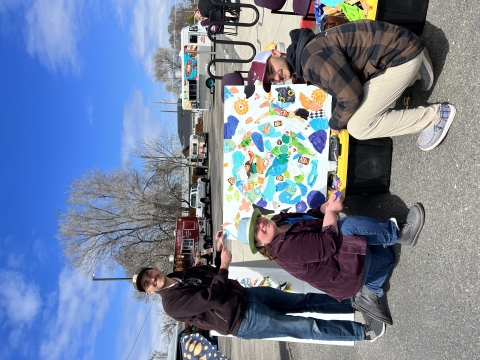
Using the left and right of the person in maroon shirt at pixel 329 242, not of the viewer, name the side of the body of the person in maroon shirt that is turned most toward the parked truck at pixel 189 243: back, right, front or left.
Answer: back

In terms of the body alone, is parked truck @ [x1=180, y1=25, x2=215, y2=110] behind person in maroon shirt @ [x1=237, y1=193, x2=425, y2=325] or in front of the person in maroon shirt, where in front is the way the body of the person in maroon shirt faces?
behind

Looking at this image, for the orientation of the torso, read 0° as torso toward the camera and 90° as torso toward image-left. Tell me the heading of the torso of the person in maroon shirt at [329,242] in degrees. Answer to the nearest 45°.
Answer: approximately 315°
